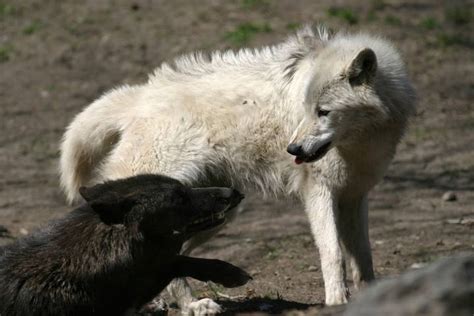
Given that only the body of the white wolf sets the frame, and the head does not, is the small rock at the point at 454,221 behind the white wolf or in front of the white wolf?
in front

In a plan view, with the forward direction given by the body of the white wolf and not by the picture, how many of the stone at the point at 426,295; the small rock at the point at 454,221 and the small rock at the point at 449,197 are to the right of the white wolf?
1

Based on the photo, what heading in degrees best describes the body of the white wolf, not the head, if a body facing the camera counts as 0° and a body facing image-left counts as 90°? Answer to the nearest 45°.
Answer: approximately 270°

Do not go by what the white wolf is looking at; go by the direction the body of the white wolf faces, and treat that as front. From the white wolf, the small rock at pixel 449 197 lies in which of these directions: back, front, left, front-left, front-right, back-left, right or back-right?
front-left

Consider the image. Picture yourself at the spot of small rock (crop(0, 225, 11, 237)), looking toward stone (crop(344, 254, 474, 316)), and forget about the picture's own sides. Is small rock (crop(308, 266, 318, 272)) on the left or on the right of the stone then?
left

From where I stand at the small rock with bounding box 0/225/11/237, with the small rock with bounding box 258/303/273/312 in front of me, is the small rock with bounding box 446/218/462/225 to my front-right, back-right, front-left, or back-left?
front-left

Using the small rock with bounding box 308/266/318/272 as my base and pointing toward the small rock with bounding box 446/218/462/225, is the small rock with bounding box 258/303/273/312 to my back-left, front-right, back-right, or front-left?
back-right

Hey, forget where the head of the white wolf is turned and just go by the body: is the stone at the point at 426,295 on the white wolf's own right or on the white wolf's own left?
on the white wolf's own right

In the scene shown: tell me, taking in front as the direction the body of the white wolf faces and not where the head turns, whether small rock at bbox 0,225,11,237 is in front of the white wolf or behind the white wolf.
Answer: behind
